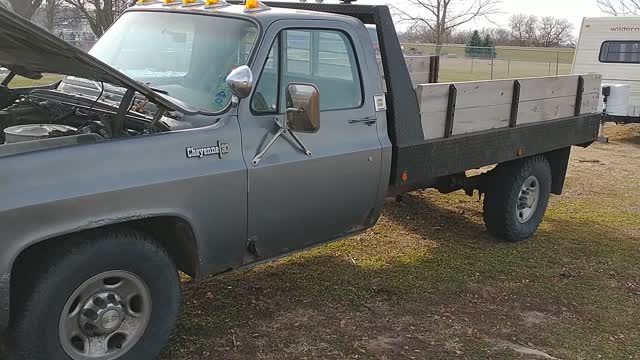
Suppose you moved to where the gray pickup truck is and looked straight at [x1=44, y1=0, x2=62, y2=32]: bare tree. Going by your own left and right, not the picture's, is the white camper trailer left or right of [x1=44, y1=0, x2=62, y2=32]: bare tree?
right

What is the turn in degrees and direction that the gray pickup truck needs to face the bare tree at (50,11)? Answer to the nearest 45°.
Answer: approximately 135° to its right

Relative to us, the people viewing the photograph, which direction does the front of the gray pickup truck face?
facing the viewer and to the left of the viewer

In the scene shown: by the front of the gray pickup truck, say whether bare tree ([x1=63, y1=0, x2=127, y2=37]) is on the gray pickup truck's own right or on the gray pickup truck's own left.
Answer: on the gray pickup truck's own right

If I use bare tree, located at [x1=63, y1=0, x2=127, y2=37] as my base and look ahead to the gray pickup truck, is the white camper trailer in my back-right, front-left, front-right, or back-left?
front-left

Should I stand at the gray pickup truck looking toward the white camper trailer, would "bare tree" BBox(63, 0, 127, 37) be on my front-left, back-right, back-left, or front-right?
front-left

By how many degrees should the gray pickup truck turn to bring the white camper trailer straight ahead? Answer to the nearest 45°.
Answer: approximately 180°
